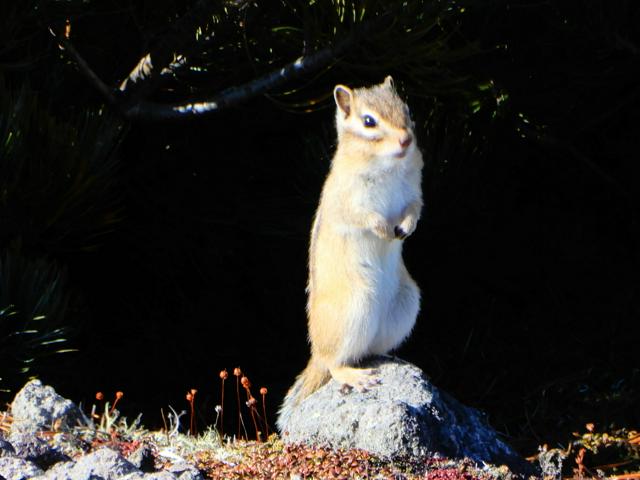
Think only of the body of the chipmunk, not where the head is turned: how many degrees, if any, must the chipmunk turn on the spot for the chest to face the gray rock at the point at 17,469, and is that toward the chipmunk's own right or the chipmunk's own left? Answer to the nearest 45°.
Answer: approximately 90° to the chipmunk's own right

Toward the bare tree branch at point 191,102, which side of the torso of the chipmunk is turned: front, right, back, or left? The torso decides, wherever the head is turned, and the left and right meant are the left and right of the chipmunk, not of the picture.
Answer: back

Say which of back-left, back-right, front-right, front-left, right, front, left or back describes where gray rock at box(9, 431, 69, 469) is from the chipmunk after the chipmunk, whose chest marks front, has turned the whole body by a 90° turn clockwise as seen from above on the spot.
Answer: front

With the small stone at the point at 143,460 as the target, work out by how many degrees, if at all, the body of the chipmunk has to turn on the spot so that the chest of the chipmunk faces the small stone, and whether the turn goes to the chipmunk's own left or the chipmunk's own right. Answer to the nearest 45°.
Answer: approximately 90° to the chipmunk's own right

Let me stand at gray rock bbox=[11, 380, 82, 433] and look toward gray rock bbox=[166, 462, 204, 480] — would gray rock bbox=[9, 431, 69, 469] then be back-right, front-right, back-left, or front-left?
front-right

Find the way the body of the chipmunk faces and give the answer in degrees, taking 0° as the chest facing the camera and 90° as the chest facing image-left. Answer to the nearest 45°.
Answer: approximately 315°

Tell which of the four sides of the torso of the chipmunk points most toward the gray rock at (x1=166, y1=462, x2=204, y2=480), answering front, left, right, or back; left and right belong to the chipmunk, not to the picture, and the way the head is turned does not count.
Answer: right

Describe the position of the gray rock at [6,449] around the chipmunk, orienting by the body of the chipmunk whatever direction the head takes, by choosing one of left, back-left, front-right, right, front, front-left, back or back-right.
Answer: right

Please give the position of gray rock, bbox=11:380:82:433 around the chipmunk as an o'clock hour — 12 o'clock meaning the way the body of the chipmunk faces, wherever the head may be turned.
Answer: The gray rock is roughly at 4 o'clock from the chipmunk.

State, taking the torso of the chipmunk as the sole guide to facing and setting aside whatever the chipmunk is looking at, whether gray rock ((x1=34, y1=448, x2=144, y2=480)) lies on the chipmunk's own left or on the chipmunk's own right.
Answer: on the chipmunk's own right
